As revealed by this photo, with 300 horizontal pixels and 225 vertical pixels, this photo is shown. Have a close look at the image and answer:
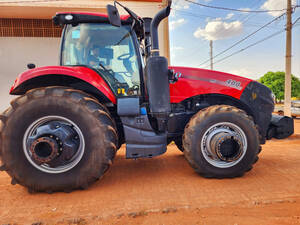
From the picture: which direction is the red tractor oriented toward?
to the viewer's right

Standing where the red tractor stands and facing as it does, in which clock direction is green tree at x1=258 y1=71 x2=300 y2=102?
The green tree is roughly at 10 o'clock from the red tractor.

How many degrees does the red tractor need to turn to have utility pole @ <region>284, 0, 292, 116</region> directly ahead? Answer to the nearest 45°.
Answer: approximately 45° to its left
